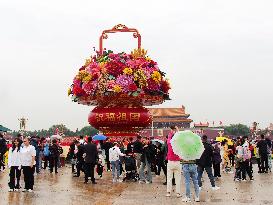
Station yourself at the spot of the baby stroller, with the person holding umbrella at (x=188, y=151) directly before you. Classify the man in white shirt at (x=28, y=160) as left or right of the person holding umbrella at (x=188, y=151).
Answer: right

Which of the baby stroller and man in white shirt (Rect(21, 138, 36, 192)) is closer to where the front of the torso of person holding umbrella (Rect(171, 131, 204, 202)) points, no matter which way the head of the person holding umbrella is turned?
the baby stroller

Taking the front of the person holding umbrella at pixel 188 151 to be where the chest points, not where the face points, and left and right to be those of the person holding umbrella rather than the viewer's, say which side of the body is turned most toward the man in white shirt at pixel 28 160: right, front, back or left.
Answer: left

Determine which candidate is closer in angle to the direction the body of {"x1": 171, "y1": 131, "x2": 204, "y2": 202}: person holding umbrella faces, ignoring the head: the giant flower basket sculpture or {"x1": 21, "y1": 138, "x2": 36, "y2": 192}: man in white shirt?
the giant flower basket sculpture
